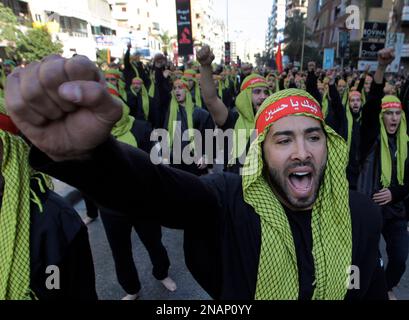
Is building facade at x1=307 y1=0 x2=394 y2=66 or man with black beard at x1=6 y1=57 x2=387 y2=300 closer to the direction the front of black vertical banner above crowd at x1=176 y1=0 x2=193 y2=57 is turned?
the man with black beard

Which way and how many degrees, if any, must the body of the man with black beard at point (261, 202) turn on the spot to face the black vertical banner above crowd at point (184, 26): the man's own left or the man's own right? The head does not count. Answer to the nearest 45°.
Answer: approximately 180°

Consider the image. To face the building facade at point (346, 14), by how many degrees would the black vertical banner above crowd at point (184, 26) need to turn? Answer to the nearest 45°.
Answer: approximately 135° to its left

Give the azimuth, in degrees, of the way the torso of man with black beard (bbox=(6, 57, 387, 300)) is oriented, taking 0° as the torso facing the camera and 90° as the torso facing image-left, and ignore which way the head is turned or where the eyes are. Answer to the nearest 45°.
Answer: approximately 0°

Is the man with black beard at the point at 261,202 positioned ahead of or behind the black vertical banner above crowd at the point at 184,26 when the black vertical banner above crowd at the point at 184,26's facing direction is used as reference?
ahead

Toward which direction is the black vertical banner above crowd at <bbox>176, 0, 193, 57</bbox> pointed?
toward the camera

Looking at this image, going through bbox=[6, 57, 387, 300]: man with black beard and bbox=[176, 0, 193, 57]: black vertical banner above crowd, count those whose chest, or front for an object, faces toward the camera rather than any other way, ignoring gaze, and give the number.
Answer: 2

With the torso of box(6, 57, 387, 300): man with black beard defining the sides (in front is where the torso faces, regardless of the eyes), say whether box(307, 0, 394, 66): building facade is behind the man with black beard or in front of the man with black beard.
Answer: behind
